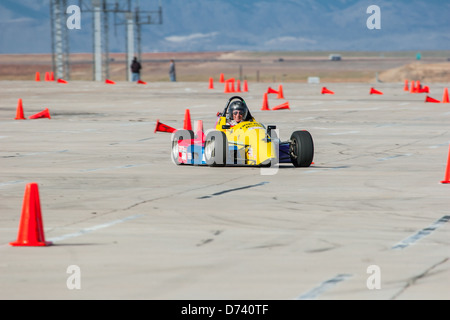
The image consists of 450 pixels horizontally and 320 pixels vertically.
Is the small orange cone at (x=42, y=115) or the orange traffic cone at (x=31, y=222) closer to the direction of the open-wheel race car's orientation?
the orange traffic cone

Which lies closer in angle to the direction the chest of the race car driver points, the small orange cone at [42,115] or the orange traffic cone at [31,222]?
the orange traffic cone

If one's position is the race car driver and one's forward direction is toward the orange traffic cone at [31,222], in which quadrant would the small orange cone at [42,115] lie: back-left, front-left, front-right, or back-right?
back-right

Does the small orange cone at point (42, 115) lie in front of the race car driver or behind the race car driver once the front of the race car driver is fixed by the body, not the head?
behind
